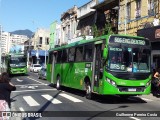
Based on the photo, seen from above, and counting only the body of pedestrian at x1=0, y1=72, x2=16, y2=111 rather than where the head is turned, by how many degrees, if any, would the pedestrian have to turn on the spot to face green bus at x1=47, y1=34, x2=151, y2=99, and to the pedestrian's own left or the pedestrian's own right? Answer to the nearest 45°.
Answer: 0° — they already face it

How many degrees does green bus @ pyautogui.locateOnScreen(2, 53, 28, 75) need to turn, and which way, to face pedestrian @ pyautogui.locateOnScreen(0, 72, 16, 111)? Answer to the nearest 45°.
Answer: approximately 45° to its right

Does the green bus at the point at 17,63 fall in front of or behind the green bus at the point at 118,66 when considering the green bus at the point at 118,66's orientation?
behind

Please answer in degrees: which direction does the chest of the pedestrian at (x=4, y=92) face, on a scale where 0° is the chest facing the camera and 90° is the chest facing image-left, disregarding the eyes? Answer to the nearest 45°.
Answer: approximately 225°

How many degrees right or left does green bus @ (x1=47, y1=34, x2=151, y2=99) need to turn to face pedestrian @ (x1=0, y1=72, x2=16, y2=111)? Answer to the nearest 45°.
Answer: approximately 90° to its right

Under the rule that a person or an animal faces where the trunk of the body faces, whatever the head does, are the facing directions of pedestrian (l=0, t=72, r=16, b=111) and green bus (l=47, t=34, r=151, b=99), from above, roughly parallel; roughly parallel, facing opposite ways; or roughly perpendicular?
roughly perpendicular

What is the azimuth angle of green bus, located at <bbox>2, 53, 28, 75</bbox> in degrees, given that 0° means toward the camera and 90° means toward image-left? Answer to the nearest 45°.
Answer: approximately 315°

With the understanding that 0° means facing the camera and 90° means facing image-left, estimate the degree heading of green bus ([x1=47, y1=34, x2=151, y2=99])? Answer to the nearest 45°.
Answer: approximately 315°
